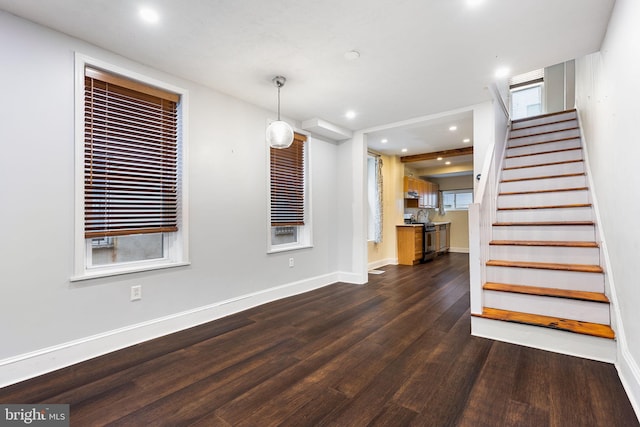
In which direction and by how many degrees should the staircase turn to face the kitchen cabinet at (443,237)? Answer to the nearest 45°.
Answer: approximately 135° to its right

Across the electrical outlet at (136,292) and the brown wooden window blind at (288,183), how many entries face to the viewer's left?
0

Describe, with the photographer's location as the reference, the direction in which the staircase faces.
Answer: facing the viewer

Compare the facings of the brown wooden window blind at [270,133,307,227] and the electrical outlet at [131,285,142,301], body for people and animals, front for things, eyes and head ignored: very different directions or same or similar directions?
same or similar directions

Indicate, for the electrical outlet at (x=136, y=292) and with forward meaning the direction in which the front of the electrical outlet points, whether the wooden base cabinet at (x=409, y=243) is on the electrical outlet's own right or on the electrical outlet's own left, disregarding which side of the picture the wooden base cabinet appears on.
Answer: on the electrical outlet's own left

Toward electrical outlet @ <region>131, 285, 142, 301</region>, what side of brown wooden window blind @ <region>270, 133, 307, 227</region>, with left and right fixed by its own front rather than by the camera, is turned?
right

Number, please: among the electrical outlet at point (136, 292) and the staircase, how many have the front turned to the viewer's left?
0

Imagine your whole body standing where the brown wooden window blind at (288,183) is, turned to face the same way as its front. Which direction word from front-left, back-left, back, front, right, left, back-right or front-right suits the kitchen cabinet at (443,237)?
left

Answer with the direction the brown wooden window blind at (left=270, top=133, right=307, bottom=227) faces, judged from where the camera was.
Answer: facing the viewer and to the right of the viewer

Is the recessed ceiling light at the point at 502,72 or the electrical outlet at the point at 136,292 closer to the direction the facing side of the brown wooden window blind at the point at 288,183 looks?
the recessed ceiling light

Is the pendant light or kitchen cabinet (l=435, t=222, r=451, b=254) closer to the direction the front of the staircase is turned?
the pendant light

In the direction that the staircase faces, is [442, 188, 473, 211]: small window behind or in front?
behind

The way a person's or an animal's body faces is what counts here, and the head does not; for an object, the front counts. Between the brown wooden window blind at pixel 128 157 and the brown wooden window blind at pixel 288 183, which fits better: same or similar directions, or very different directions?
same or similar directions

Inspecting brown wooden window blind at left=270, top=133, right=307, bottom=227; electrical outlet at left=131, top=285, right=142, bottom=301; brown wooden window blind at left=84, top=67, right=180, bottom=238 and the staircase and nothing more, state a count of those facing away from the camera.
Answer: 0

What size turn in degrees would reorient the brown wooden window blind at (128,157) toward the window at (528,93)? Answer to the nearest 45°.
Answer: approximately 45° to its left
